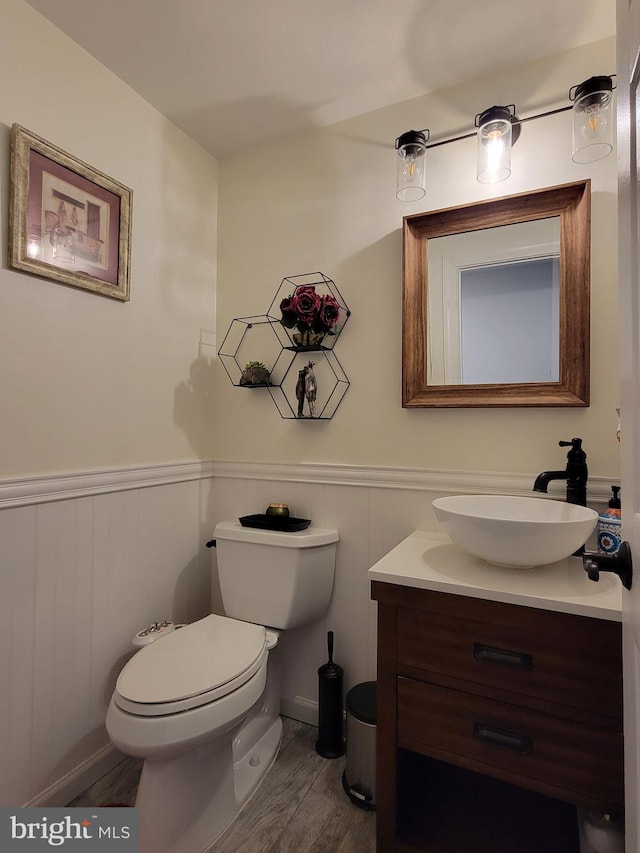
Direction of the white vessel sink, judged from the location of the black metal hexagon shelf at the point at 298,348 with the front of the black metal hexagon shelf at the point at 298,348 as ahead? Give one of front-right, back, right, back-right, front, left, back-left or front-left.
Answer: left

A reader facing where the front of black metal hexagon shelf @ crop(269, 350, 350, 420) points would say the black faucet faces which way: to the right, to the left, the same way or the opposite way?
to the right

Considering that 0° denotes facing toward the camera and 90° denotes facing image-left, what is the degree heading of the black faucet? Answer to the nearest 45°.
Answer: approximately 90°

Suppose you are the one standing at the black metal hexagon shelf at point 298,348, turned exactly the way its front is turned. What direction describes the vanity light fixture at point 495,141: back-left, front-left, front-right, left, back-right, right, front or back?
left

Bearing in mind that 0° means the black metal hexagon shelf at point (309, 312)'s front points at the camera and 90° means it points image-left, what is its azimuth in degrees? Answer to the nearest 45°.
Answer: approximately 45°

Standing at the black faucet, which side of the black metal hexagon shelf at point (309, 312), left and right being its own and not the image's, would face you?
left

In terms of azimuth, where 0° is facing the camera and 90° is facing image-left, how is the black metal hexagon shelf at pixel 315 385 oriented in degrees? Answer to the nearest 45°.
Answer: approximately 45°

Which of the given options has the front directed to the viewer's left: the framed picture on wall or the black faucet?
the black faucet

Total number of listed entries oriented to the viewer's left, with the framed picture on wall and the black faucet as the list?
1

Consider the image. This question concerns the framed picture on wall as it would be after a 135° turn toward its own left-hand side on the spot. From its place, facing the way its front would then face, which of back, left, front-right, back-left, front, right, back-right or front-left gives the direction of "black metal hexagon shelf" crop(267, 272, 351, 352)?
right

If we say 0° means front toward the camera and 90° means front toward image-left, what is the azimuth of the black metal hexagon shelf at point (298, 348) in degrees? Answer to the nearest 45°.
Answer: approximately 45°

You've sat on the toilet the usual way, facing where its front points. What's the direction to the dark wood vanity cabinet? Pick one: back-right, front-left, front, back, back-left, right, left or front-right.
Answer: left
